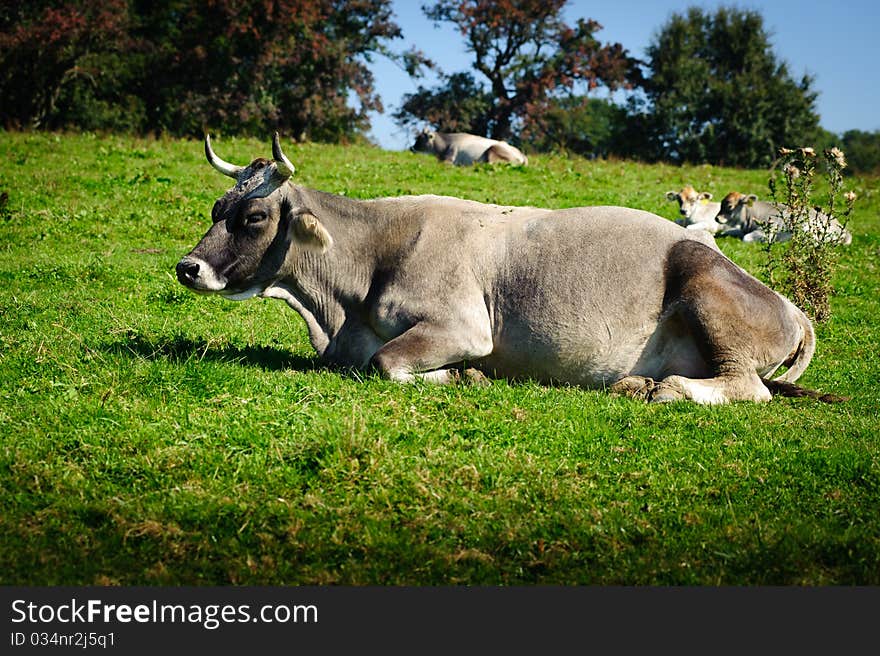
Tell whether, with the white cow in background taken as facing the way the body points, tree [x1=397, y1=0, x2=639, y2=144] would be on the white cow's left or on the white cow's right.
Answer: on the white cow's right

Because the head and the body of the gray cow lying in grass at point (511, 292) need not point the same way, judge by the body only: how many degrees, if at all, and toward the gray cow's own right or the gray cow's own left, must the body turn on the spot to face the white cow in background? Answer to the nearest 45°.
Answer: approximately 90° to the gray cow's own right

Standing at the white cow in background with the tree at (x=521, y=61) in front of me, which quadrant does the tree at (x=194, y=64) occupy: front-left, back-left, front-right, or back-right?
front-left

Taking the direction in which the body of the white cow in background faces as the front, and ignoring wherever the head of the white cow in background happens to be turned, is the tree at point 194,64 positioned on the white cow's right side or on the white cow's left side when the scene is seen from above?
on the white cow's right side

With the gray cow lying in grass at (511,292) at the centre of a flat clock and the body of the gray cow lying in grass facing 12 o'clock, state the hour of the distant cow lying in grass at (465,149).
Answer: The distant cow lying in grass is roughly at 3 o'clock from the gray cow lying in grass.

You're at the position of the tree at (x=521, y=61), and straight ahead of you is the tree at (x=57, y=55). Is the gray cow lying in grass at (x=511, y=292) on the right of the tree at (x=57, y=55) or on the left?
left

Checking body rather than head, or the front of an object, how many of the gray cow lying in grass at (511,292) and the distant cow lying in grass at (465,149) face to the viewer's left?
2

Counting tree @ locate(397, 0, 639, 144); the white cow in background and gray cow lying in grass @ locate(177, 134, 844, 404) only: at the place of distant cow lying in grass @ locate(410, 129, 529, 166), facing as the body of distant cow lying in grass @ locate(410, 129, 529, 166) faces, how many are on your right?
1

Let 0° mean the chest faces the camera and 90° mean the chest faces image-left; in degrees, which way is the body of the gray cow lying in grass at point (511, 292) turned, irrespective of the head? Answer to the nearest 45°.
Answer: approximately 90°

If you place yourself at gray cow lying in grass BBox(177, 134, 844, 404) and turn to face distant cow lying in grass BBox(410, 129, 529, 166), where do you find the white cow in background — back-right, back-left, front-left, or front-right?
front-right

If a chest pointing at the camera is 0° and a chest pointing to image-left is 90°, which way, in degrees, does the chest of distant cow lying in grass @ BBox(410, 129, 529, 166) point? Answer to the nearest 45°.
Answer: approximately 90°

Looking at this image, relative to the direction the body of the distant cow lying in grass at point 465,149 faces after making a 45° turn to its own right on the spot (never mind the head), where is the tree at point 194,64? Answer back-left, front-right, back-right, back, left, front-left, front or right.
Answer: front

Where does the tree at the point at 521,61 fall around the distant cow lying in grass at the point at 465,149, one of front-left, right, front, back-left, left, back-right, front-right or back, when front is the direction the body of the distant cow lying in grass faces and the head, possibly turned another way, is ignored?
right

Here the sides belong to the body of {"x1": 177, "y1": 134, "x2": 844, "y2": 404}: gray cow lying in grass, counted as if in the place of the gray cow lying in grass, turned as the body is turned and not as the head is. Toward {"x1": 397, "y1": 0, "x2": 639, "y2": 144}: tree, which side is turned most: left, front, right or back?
right

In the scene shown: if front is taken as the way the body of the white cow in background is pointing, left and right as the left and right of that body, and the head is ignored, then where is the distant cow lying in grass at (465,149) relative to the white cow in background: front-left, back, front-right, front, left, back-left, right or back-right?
right
